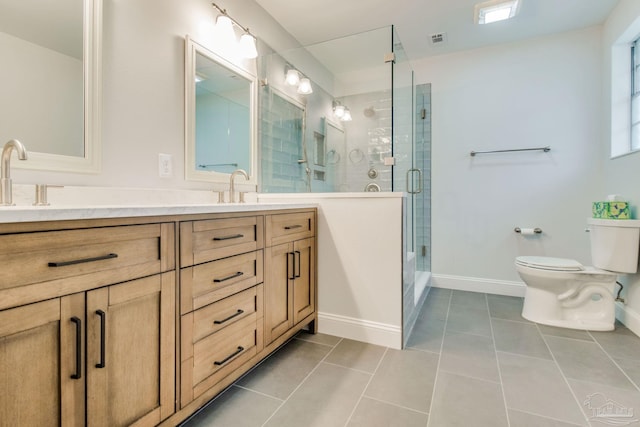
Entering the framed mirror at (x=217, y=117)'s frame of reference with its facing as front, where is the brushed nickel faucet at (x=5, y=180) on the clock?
The brushed nickel faucet is roughly at 3 o'clock from the framed mirror.

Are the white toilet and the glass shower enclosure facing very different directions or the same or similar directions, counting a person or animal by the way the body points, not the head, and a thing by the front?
very different directions

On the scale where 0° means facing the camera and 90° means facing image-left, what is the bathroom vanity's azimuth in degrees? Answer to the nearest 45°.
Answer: approximately 315°

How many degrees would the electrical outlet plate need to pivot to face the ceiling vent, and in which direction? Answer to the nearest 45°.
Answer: approximately 45° to its left

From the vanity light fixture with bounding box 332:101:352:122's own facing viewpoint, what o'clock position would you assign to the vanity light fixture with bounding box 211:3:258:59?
the vanity light fixture with bounding box 211:3:258:59 is roughly at 3 o'clock from the vanity light fixture with bounding box 332:101:352:122.

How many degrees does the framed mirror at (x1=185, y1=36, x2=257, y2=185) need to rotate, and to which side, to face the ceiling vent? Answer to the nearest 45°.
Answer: approximately 45° to its left

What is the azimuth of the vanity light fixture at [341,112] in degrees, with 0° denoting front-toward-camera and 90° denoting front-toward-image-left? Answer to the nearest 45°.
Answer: approximately 315°

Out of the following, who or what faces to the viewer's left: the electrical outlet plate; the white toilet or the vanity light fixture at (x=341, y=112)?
the white toilet

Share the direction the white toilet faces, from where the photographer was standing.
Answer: facing to the left of the viewer

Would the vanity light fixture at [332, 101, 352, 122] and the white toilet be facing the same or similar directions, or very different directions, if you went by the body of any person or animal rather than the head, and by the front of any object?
very different directions
